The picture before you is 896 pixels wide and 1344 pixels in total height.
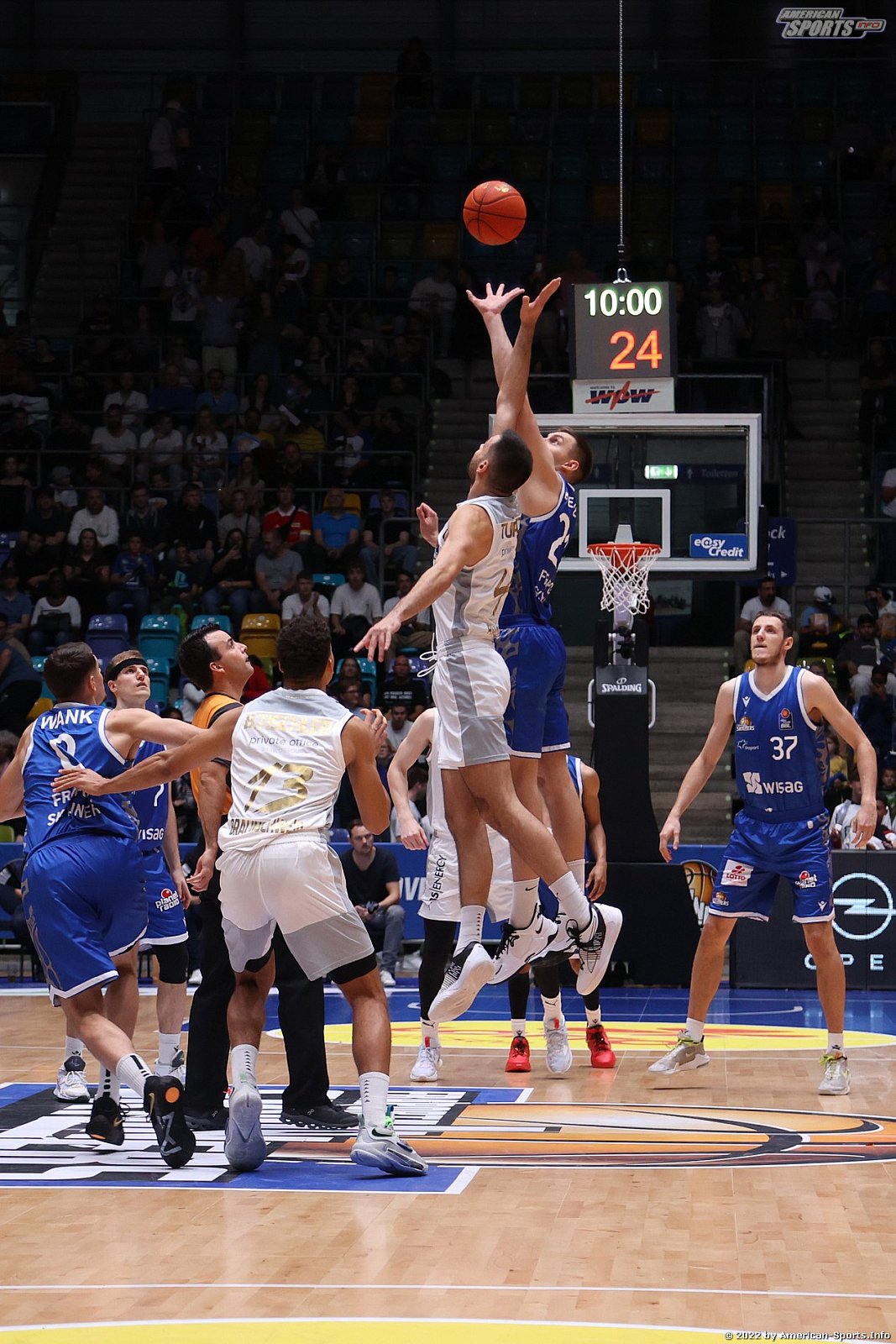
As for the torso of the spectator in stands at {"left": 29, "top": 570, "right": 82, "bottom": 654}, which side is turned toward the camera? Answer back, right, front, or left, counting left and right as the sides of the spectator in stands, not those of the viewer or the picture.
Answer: front

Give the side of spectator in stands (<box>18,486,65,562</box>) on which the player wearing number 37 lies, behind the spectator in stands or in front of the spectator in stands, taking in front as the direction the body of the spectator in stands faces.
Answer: in front

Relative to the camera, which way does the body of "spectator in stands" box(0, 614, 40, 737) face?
toward the camera

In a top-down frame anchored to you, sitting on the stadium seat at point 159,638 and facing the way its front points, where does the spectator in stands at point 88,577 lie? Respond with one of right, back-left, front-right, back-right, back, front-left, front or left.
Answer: back-right

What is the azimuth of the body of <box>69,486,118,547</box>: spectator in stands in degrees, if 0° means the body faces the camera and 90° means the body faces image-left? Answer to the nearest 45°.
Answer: approximately 0°

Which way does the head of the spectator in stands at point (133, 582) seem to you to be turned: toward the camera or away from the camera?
toward the camera

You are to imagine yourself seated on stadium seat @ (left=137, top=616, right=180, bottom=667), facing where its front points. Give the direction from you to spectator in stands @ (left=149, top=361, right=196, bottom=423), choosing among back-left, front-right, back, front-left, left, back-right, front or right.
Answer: back

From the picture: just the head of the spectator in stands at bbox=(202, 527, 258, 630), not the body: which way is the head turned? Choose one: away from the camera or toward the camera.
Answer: toward the camera

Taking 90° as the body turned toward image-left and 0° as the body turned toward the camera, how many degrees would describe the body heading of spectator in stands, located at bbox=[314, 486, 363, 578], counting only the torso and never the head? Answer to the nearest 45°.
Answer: approximately 0°

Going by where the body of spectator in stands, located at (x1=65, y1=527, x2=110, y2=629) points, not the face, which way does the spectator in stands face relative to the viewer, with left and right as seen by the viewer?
facing the viewer

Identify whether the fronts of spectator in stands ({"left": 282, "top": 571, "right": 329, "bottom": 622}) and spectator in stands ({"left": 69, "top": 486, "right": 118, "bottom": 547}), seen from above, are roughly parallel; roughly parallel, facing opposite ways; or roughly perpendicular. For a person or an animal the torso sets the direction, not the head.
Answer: roughly parallel

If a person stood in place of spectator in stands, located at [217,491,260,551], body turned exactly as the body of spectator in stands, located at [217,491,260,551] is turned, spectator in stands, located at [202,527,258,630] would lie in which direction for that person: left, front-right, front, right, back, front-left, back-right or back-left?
front

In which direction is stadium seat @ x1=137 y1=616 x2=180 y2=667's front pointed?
toward the camera

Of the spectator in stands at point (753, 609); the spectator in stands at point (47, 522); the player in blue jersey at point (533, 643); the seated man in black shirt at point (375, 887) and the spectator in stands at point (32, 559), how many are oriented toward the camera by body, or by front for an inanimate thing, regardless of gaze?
4

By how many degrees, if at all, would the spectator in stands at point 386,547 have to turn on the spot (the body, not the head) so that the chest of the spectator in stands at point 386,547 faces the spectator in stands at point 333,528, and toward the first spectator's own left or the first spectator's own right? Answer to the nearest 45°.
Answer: approximately 135° to the first spectator's own right

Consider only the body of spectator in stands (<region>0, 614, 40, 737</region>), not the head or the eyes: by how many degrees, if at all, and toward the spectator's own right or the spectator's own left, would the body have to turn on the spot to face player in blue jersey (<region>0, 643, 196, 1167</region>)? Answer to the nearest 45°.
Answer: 0° — they already face them

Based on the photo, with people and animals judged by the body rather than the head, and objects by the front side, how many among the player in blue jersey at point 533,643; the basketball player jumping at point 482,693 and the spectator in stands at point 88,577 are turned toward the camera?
1

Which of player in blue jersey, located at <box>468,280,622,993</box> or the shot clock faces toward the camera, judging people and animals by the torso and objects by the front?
the shot clock

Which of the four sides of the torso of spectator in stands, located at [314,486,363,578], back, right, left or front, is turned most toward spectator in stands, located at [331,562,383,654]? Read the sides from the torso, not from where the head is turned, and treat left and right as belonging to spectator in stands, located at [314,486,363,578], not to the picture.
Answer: front

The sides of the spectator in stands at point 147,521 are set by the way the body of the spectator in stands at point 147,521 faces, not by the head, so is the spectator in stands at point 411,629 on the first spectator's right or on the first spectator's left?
on the first spectator's left
